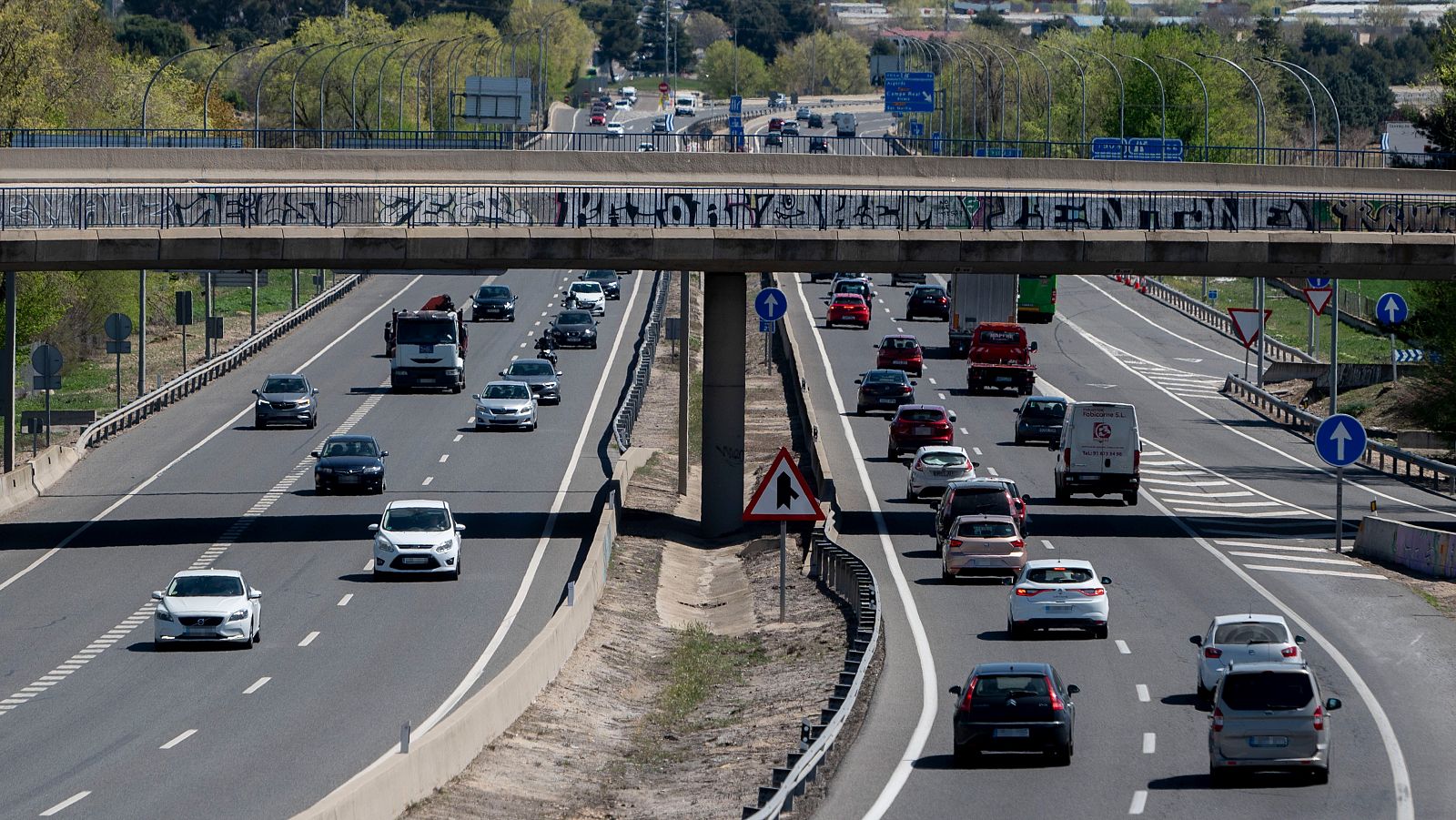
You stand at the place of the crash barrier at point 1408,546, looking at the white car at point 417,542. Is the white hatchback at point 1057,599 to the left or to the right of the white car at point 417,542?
left

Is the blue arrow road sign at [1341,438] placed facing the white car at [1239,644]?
yes

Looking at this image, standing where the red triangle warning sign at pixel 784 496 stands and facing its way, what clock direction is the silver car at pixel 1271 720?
The silver car is roughly at 11 o'clock from the red triangle warning sign.

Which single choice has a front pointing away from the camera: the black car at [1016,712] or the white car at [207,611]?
the black car

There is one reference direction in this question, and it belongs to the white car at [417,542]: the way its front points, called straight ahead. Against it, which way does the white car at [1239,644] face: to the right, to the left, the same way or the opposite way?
the opposite way

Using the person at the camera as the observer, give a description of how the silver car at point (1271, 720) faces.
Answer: facing away from the viewer

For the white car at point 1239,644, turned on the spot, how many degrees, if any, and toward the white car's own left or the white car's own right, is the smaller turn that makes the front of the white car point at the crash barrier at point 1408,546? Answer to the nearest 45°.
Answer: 0° — it already faces it

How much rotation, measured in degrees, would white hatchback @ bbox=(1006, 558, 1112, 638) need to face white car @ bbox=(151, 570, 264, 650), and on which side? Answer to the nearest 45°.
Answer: approximately 90° to its left

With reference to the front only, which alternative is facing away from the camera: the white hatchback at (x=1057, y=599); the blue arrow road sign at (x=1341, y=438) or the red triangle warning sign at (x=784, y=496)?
the white hatchback

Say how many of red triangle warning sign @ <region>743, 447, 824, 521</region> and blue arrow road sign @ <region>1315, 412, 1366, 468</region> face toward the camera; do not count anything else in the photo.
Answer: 2

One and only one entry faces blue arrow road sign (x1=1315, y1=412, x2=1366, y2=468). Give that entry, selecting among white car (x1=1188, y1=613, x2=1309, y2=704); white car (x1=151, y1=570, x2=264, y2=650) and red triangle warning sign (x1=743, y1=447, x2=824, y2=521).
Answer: white car (x1=1188, y1=613, x2=1309, y2=704)

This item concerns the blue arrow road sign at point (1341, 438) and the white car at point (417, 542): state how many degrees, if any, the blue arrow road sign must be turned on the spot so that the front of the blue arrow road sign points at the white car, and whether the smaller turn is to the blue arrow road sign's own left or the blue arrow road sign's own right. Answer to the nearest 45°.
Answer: approximately 90° to the blue arrow road sign's own right
